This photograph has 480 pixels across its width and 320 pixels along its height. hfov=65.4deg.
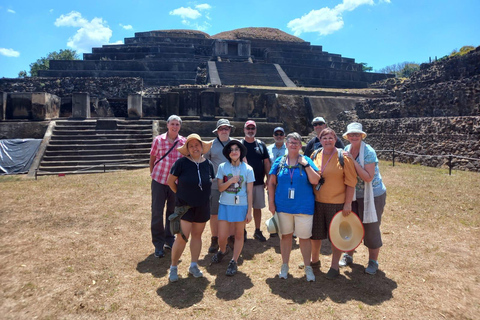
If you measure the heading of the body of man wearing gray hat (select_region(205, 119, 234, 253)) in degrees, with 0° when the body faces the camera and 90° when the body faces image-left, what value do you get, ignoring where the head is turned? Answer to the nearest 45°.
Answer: approximately 0°

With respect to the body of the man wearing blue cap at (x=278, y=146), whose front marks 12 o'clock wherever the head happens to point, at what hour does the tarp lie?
The tarp is roughly at 4 o'clock from the man wearing blue cap.

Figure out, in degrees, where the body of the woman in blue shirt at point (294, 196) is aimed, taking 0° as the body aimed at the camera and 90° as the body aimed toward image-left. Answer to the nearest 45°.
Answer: approximately 0°

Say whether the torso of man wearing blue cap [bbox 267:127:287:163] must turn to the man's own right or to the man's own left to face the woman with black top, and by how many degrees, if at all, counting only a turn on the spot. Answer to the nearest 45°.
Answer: approximately 45° to the man's own right

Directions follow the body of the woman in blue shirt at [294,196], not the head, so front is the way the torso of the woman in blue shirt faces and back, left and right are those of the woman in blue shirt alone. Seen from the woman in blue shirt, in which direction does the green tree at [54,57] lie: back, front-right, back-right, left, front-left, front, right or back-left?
back-right

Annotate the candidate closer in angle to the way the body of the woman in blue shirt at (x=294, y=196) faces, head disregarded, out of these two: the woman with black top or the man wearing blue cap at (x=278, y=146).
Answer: the woman with black top

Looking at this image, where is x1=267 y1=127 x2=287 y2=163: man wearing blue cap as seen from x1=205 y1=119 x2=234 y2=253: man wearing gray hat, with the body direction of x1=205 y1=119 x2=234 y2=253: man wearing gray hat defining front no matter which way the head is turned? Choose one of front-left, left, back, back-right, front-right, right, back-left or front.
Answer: back-left

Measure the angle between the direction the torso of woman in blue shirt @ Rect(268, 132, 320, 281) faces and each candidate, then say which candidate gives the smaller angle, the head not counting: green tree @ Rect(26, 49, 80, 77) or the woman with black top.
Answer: the woman with black top

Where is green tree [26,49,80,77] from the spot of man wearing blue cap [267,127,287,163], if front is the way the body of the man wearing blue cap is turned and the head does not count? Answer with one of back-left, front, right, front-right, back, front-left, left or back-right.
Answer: back-right
